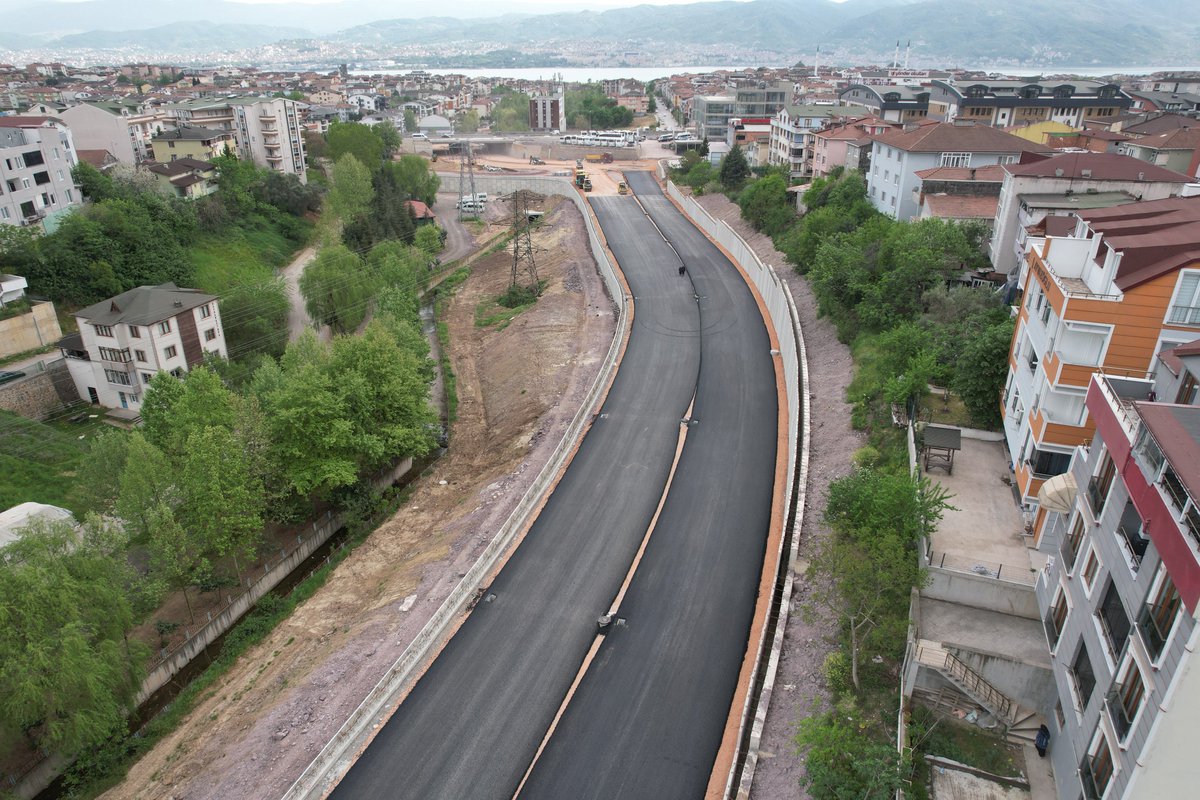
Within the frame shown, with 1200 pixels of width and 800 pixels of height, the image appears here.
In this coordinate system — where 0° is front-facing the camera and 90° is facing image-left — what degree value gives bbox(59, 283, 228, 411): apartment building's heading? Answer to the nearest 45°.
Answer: approximately 45°

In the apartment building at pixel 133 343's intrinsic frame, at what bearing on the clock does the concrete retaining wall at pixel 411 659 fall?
The concrete retaining wall is roughly at 10 o'clock from the apartment building.

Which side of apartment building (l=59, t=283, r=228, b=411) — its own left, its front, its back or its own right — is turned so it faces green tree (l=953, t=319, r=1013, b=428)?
left

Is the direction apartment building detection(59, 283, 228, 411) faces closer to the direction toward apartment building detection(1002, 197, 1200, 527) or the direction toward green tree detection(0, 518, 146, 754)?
the green tree

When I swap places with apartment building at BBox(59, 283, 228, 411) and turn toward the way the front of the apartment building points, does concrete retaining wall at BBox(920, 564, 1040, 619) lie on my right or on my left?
on my left

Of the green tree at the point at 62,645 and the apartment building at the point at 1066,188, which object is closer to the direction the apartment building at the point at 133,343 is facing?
the green tree

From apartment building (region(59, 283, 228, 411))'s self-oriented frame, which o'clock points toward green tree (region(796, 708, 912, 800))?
The green tree is roughly at 10 o'clock from the apartment building.

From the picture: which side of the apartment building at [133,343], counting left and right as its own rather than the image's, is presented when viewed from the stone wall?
right

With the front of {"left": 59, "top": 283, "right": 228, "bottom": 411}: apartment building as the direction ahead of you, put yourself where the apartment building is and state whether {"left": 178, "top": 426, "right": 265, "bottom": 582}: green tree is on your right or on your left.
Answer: on your left

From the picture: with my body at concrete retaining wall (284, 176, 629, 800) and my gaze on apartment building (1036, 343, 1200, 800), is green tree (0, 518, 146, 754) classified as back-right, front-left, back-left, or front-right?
back-right
